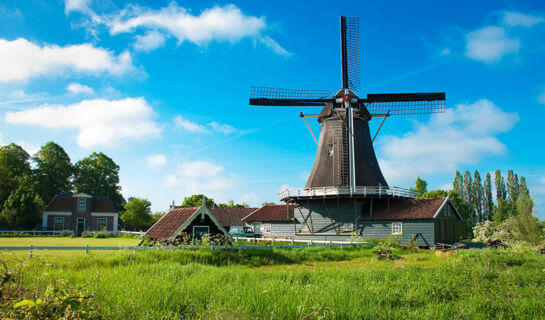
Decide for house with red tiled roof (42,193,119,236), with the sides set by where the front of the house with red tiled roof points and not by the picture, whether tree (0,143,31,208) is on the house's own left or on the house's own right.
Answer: on the house's own right

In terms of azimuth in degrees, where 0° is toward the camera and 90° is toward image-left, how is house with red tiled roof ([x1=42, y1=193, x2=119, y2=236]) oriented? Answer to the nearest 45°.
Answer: approximately 0°

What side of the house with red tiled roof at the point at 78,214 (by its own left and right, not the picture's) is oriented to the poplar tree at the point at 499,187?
left

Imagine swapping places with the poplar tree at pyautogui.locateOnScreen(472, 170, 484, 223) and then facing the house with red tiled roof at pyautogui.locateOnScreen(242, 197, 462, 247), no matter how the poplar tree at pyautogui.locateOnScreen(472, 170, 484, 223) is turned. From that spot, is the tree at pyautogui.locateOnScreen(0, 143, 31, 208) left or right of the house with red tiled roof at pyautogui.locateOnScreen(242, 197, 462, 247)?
right

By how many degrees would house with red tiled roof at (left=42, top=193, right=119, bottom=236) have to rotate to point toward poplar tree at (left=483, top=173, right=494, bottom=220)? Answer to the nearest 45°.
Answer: approximately 90° to its left

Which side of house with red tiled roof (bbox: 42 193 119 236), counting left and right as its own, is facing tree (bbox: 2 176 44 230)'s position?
right

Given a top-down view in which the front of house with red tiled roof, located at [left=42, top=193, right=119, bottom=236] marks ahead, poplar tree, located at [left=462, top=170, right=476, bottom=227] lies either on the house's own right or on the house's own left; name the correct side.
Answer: on the house's own left
